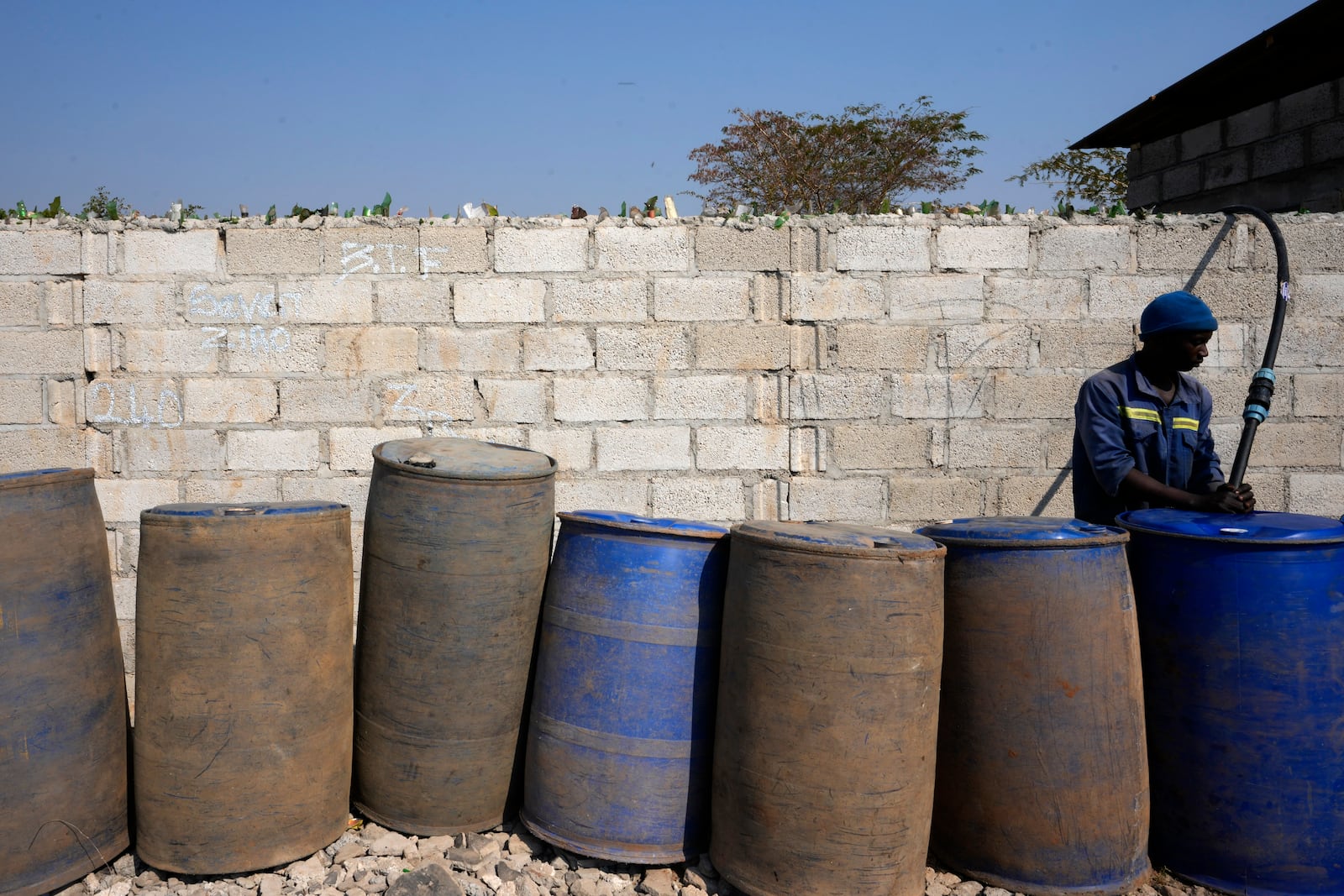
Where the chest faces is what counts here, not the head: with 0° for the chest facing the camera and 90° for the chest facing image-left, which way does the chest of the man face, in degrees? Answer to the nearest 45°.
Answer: approximately 315°

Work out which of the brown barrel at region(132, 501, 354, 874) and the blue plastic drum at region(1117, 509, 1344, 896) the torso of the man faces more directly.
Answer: the blue plastic drum

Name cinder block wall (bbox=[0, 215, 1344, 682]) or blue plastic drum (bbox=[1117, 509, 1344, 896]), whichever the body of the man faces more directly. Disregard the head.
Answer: the blue plastic drum

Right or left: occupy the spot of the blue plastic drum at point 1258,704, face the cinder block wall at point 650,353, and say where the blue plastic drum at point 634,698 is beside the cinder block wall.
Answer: left
